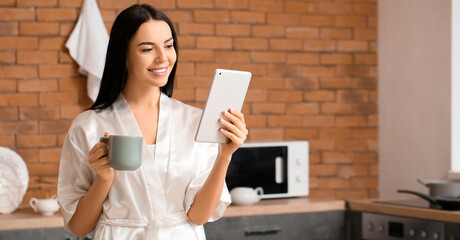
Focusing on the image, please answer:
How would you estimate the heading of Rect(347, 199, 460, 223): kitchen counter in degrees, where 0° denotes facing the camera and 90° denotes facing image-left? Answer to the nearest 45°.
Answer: approximately 45°

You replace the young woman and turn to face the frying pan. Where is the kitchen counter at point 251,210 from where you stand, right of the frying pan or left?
left

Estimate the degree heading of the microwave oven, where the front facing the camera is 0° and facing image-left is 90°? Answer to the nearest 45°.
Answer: approximately 0°

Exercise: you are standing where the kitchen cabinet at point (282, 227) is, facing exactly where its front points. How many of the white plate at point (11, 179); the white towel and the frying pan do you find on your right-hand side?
2

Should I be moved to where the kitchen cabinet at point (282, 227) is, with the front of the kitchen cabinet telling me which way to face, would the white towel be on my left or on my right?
on my right

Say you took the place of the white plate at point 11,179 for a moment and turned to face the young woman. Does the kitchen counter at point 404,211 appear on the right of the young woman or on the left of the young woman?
left

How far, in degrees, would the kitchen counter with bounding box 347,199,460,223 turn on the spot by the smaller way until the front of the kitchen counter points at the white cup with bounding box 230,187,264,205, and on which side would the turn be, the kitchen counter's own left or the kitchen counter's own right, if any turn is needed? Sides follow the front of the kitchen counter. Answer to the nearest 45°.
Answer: approximately 45° to the kitchen counter's own right

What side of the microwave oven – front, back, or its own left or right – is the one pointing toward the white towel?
right

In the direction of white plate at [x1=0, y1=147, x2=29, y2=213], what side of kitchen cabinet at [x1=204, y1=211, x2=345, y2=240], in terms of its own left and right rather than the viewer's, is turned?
right
